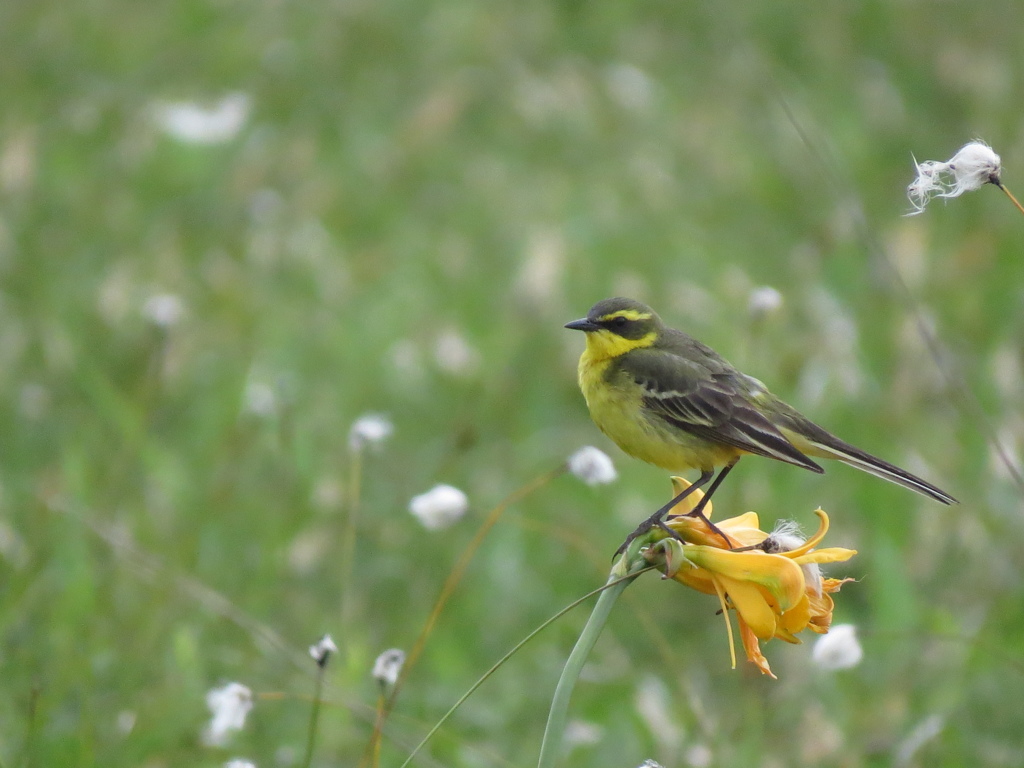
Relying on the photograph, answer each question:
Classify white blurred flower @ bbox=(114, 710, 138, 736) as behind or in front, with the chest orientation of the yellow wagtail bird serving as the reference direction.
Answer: in front

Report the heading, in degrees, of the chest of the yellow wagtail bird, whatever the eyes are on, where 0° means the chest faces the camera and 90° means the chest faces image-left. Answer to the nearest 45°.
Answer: approximately 90°

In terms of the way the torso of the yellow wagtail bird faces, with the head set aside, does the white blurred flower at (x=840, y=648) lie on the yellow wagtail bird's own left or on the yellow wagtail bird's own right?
on the yellow wagtail bird's own right

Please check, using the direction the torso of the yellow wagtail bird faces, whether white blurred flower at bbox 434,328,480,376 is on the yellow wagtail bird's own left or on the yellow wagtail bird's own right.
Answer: on the yellow wagtail bird's own right

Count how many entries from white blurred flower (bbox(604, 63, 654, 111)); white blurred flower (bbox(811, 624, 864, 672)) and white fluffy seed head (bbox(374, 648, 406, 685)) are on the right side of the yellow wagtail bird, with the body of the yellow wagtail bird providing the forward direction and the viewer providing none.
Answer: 1

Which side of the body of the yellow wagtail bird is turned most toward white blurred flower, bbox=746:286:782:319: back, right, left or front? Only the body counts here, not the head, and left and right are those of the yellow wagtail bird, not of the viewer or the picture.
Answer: right

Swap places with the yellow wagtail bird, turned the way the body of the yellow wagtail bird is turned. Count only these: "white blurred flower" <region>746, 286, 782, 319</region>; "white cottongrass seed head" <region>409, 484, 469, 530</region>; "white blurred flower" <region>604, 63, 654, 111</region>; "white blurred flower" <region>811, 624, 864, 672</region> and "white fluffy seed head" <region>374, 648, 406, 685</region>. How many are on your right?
5

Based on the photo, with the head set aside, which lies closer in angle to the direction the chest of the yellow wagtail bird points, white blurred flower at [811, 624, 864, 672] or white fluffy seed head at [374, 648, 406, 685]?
the white fluffy seed head
